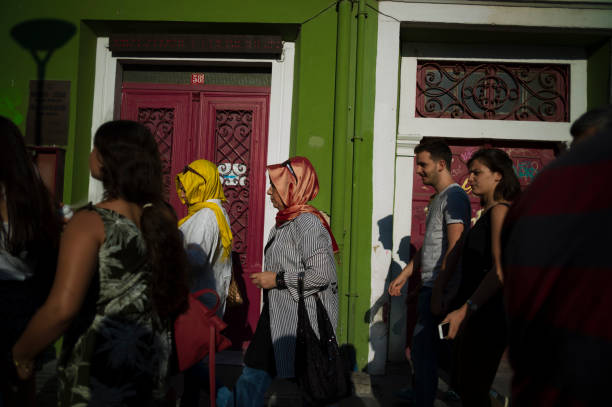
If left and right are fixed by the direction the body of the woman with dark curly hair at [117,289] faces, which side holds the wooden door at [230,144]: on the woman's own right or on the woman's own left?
on the woman's own right

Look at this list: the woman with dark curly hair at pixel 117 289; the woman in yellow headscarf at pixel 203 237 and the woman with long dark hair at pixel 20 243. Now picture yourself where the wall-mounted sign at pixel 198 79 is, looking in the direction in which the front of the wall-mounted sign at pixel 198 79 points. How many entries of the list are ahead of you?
3

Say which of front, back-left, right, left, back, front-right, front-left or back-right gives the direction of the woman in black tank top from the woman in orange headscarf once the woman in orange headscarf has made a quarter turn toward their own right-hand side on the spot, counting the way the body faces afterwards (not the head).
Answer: right

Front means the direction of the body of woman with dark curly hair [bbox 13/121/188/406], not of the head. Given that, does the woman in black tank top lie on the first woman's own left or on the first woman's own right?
on the first woman's own right

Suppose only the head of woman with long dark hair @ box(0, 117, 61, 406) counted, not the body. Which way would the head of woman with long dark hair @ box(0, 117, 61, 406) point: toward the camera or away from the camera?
away from the camera

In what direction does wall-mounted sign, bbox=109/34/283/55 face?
toward the camera

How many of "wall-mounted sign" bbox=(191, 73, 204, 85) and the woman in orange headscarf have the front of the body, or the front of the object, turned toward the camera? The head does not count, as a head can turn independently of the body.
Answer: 1

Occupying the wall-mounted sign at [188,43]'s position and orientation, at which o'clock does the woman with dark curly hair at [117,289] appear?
The woman with dark curly hair is roughly at 12 o'clock from the wall-mounted sign.

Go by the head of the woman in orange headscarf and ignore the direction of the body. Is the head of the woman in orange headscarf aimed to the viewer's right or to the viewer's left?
to the viewer's left

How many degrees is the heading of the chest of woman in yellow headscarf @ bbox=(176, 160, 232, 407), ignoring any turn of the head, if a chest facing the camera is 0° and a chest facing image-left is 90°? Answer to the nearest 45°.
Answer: approximately 90°

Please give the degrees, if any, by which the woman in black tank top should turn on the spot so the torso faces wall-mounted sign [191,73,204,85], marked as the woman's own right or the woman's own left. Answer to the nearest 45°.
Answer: approximately 45° to the woman's own right

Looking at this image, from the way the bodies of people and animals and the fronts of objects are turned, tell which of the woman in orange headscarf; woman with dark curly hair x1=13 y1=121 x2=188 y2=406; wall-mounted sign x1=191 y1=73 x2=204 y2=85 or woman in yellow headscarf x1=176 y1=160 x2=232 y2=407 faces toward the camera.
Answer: the wall-mounted sign

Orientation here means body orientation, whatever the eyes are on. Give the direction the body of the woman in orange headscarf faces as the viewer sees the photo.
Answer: to the viewer's left

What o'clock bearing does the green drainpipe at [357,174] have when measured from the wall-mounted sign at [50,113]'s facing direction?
The green drainpipe is roughly at 10 o'clock from the wall-mounted sign.

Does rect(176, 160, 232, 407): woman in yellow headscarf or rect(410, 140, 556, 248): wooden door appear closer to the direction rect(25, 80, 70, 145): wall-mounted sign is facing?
the woman in yellow headscarf

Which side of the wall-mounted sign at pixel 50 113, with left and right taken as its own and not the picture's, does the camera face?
front

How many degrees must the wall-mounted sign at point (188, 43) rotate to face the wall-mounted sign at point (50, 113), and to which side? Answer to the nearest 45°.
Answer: approximately 90° to its right

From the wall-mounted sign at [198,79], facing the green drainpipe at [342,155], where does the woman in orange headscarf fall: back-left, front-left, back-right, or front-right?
front-right

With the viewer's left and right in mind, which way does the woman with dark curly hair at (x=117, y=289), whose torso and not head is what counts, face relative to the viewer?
facing away from the viewer and to the left of the viewer
